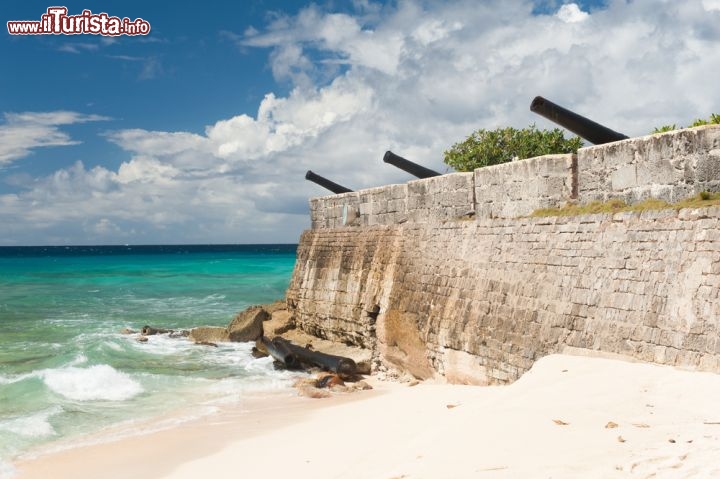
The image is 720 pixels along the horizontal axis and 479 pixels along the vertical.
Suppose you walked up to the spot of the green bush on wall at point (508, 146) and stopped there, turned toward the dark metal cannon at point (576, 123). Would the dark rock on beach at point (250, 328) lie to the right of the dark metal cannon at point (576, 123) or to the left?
right

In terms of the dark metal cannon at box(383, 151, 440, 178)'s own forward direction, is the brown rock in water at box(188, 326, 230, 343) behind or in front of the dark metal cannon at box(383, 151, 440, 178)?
in front

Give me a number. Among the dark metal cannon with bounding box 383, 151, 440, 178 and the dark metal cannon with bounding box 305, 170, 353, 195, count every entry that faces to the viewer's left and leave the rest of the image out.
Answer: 2

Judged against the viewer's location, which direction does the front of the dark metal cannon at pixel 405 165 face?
facing to the left of the viewer

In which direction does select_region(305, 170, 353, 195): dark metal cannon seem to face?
to the viewer's left

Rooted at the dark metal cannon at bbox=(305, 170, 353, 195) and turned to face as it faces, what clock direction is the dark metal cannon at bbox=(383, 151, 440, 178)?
the dark metal cannon at bbox=(383, 151, 440, 178) is roughly at 8 o'clock from the dark metal cannon at bbox=(305, 170, 353, 195).
